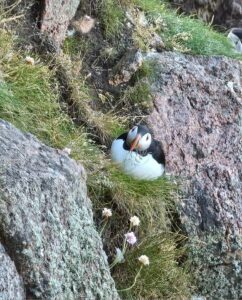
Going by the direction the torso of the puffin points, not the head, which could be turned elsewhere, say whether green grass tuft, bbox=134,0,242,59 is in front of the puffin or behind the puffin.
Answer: behind

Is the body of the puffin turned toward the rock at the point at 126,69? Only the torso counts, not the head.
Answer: no

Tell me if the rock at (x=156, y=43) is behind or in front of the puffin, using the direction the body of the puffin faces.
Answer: behind

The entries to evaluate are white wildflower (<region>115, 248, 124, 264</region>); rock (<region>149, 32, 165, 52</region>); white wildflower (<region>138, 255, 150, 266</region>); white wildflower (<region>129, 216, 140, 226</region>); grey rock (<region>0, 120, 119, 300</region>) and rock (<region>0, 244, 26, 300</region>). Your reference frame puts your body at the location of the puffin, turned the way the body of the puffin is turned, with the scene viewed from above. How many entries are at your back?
1

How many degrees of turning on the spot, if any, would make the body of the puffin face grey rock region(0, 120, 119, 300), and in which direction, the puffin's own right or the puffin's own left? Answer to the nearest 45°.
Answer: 0° — it already faces it

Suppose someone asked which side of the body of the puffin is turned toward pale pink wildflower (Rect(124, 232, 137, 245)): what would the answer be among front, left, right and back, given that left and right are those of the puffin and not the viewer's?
front

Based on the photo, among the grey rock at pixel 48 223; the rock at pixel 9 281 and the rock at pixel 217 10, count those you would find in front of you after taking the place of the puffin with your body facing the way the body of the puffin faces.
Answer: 2

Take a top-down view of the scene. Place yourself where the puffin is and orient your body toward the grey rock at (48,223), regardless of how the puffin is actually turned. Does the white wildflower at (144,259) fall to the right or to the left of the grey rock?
left

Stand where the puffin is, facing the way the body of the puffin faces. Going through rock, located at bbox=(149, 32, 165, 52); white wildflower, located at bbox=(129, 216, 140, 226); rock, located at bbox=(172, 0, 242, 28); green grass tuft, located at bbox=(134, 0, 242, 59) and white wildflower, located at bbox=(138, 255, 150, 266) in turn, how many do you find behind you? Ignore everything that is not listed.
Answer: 3

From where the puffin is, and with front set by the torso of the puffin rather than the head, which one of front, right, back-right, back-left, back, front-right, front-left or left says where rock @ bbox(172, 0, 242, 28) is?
back

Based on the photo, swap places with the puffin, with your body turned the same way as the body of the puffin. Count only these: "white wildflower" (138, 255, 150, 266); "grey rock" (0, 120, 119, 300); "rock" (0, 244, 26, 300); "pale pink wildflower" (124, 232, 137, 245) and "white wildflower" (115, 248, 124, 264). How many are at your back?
0

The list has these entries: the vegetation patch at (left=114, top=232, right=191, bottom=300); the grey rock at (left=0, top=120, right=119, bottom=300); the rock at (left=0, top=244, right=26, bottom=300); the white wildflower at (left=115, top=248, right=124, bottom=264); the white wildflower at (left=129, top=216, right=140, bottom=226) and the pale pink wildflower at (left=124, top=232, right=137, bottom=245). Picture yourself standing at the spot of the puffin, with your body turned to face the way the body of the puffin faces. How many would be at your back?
0

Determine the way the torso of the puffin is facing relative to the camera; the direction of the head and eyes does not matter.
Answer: toward the camera

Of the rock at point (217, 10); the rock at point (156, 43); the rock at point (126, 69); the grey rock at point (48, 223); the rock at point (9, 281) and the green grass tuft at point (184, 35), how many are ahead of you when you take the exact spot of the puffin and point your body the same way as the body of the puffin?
2

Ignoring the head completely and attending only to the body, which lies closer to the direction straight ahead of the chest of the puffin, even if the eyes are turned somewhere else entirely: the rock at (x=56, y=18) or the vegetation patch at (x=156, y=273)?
the vegetation patch

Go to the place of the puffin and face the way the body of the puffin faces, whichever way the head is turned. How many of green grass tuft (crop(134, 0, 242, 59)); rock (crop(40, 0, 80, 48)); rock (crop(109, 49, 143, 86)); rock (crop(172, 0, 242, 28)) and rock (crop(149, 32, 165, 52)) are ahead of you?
0

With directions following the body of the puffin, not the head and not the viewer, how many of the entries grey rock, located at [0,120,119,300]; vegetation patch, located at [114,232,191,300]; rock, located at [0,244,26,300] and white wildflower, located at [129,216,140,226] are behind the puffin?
0

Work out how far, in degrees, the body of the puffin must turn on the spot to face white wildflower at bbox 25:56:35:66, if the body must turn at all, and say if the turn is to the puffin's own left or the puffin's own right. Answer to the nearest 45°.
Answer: approximately 90° to the puffin's own right
